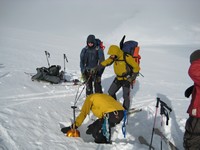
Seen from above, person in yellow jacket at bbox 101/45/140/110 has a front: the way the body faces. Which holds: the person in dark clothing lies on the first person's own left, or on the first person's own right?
on the first person's own right

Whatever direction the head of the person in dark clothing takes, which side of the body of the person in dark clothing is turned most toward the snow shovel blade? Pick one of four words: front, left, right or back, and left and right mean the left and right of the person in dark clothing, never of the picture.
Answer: front

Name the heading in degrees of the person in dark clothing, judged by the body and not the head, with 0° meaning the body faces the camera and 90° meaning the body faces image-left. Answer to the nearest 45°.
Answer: approximately 0°

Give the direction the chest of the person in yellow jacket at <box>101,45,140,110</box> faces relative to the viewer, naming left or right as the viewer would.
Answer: facing the viewer and to the left of the viewer

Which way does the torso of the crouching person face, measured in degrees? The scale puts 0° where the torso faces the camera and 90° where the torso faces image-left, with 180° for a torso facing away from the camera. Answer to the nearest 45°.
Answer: approximately 90°

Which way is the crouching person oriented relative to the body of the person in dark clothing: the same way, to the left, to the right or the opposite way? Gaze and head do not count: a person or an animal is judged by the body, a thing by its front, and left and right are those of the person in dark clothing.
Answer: to the right

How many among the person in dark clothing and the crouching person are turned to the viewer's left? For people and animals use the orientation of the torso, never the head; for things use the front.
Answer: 1

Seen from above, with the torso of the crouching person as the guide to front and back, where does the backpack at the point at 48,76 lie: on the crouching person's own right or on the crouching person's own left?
on the crouching person's own right

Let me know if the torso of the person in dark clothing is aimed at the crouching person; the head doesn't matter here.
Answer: yes

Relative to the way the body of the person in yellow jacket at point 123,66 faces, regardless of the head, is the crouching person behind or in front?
in front

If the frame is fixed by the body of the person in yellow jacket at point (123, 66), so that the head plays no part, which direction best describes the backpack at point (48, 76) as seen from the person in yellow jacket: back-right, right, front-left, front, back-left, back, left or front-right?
right

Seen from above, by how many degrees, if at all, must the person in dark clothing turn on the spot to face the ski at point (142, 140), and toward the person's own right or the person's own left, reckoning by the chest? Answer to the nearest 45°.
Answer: approximately 45° to the person's own left

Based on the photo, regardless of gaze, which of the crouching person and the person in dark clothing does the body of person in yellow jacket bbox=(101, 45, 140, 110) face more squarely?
the crouching person
